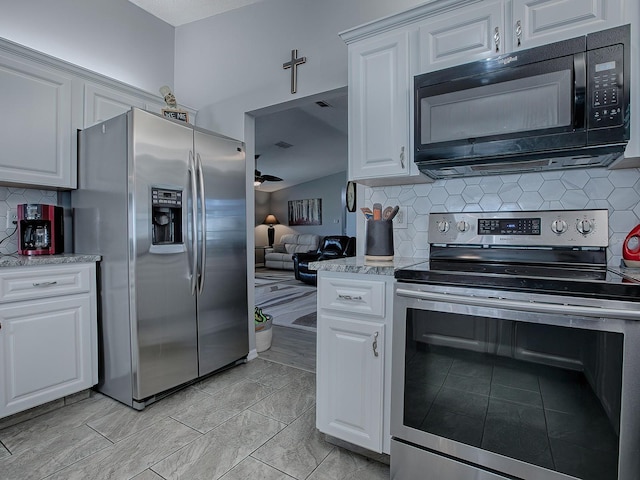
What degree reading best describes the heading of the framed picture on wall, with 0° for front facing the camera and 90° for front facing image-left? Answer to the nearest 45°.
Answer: approximately 0°

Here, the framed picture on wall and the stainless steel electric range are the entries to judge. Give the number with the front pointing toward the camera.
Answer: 2

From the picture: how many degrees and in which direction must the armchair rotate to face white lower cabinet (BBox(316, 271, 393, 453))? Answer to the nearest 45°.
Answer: approximately 45° to its left

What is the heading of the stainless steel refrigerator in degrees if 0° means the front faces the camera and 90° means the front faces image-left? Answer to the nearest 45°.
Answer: approximately 315°

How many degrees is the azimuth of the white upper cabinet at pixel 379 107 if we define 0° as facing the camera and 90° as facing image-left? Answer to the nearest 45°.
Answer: approximately 45°

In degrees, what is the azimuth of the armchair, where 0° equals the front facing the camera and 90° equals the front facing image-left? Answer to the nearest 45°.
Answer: approximately 45°

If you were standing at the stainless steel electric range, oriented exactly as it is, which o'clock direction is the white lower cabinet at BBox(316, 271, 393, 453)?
The white lower cabinet is roughly at 3 o'clock from the stainless steel electric range.

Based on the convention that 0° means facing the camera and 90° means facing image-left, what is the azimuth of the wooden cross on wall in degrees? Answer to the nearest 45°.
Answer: approximately 45°

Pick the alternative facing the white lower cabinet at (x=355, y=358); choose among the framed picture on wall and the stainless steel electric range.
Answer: the framed picture on wall
